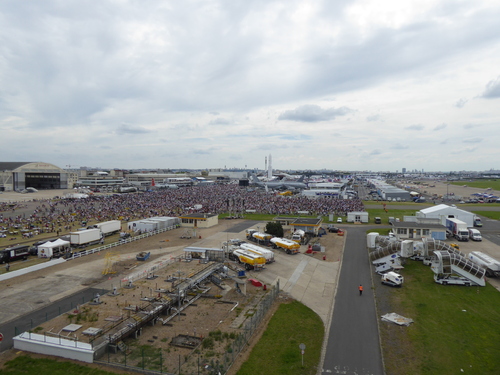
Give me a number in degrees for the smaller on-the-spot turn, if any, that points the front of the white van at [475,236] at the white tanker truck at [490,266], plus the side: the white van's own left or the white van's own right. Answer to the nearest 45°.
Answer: approximately 45° to the white van's own right

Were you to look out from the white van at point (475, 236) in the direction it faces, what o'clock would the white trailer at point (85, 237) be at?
The white trailer is roughly at 3 o'clock from the white van.

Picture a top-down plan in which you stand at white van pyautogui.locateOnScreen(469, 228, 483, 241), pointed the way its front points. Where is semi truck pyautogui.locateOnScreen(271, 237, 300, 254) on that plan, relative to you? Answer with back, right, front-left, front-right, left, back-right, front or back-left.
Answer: right

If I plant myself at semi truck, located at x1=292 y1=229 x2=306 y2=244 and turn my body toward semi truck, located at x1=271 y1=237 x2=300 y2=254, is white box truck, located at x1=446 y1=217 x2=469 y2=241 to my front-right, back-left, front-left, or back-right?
back-left

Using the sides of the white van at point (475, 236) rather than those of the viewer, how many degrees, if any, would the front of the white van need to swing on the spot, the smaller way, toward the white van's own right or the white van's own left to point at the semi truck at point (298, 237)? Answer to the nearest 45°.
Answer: approximately 90° to the white van's own right

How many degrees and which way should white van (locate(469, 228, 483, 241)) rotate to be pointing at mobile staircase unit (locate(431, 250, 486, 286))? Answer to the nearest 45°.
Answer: approximately 45° to its right

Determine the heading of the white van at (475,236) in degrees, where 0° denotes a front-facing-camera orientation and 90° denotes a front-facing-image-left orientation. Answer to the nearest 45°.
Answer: approximately 315°

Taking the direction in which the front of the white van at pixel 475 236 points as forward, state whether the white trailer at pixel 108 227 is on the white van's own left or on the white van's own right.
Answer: on the white van's own right

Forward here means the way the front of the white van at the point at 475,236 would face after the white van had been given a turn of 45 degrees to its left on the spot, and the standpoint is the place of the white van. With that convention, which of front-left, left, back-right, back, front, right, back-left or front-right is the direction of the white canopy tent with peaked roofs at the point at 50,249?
back-right

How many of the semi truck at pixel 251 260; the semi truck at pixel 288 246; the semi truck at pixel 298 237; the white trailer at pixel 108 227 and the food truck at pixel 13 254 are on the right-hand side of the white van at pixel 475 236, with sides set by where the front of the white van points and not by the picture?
5

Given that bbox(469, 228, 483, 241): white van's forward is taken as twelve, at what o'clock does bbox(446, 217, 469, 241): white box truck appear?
The white box truck is roughly at 4 o'clock from the white van.

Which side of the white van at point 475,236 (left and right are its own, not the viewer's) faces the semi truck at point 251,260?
right

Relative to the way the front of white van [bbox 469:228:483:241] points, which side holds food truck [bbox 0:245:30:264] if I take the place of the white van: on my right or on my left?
on my right

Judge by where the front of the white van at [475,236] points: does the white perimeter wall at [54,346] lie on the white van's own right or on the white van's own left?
on the white van's own right

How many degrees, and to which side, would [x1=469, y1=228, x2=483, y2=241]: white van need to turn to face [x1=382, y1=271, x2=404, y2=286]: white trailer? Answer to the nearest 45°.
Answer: approximately 45° to its right
